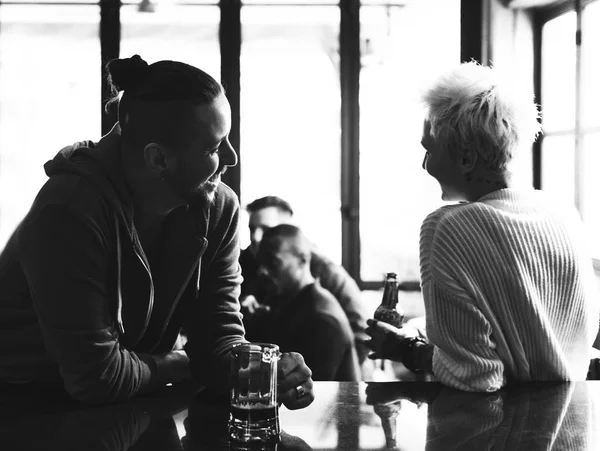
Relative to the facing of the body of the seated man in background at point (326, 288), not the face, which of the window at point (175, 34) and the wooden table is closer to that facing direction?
the wooden table

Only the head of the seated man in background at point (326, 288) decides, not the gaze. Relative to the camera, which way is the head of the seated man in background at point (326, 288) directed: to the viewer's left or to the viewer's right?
to the viewer's left

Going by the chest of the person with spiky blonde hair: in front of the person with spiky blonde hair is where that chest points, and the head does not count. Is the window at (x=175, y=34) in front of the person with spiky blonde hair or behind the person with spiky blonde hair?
in front

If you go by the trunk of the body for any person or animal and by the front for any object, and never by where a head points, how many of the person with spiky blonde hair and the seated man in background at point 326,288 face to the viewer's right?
0

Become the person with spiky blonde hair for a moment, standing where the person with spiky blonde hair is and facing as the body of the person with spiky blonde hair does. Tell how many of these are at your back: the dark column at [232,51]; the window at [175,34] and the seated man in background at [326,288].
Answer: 0

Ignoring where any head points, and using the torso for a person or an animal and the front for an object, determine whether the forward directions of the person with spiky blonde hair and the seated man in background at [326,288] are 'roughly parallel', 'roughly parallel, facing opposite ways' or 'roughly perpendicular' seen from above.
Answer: roughly perpendicular

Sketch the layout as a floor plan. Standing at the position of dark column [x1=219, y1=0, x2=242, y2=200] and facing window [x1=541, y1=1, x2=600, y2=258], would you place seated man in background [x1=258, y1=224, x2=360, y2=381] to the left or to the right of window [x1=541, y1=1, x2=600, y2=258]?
right

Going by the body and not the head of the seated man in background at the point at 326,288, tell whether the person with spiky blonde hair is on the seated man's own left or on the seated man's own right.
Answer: on the seated man's own left

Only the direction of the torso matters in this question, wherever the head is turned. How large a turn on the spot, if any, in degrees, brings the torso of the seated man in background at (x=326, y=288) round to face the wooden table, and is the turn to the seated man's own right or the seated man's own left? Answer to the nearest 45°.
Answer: approximately 45° to the seated man's own left

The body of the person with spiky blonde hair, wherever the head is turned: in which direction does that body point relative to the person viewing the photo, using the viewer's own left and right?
facing away from the viewer and to the left of the viewer

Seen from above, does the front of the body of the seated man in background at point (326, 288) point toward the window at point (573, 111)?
no

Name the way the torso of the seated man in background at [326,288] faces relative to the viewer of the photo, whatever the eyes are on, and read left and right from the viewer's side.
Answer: facing the viewer and to the left of the viewer
